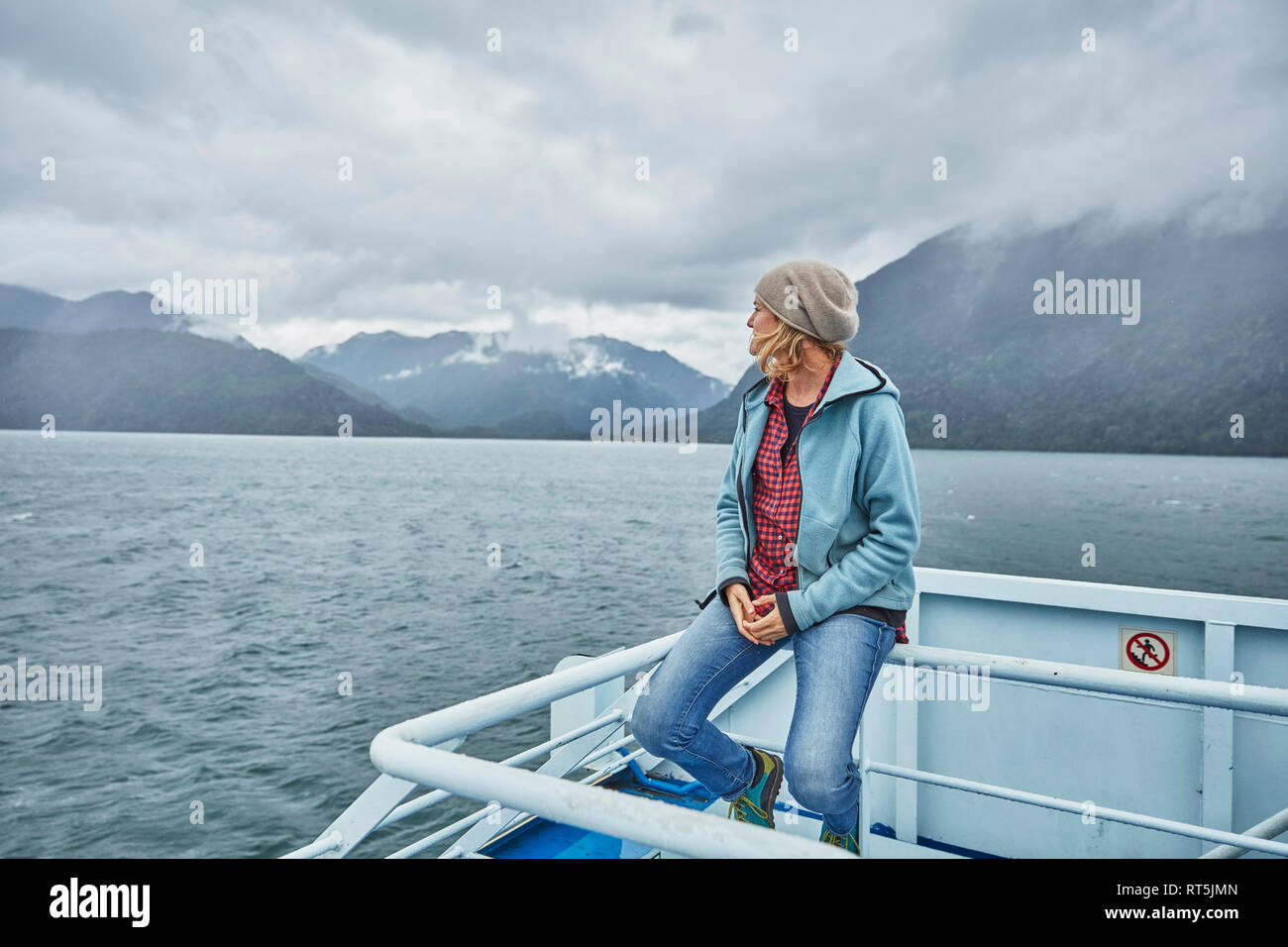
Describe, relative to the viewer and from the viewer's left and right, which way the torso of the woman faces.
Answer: facing the viewer and to the left of the viewer
